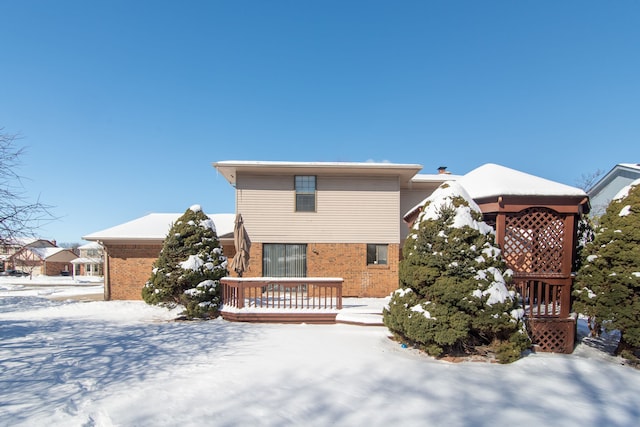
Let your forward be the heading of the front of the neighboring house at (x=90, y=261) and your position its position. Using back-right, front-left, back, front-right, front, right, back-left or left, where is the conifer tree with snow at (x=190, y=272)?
front

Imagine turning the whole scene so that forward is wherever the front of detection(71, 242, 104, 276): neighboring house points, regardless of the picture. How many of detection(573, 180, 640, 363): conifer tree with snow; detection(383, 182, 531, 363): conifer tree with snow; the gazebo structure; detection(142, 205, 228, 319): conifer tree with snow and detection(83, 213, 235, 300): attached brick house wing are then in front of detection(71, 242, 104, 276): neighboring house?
5

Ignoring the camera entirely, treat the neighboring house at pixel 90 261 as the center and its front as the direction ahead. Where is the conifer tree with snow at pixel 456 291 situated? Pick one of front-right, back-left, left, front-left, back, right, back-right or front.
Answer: front

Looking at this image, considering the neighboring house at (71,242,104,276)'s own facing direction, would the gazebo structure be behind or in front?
in front

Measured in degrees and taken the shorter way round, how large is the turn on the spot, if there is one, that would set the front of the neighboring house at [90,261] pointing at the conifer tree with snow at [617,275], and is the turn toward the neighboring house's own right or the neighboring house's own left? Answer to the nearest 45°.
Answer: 0° — it already faces it

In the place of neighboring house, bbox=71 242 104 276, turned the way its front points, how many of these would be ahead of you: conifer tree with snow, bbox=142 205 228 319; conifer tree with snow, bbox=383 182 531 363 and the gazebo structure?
3

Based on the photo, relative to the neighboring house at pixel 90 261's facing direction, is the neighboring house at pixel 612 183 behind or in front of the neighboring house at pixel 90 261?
in front

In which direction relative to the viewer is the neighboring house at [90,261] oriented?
toward the camera

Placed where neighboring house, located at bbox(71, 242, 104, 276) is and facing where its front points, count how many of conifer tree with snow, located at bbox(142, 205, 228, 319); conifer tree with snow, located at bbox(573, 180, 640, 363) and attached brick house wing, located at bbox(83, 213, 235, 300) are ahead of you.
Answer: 3
